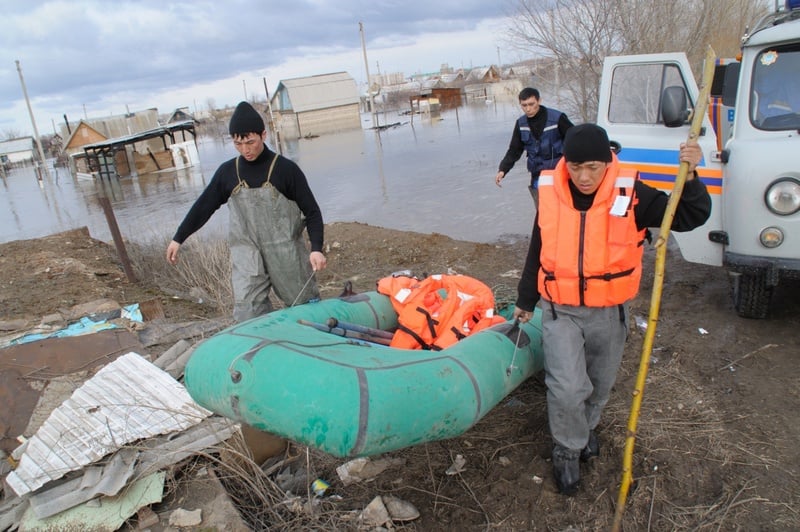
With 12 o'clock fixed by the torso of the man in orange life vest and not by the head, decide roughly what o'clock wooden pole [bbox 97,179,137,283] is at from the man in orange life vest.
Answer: The wooden pole is roughly at 4 o'clock from the man in orange life vest.

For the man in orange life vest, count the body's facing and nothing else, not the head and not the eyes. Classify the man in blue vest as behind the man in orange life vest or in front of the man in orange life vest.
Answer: behind

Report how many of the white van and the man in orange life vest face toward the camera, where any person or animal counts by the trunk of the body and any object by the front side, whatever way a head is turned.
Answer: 2

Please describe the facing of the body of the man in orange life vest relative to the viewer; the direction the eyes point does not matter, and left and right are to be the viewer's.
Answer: facing the viewer

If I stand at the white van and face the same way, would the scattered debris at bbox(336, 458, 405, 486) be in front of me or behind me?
in front

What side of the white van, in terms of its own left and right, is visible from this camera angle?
front

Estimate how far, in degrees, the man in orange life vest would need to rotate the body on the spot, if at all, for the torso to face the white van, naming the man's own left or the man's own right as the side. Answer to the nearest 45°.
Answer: approximately 135° to the man's own left

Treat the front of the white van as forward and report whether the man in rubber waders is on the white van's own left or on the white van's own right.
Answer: on the white van's own right

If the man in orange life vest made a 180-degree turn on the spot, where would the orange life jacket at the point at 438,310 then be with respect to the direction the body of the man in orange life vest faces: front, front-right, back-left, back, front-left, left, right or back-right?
front-left
